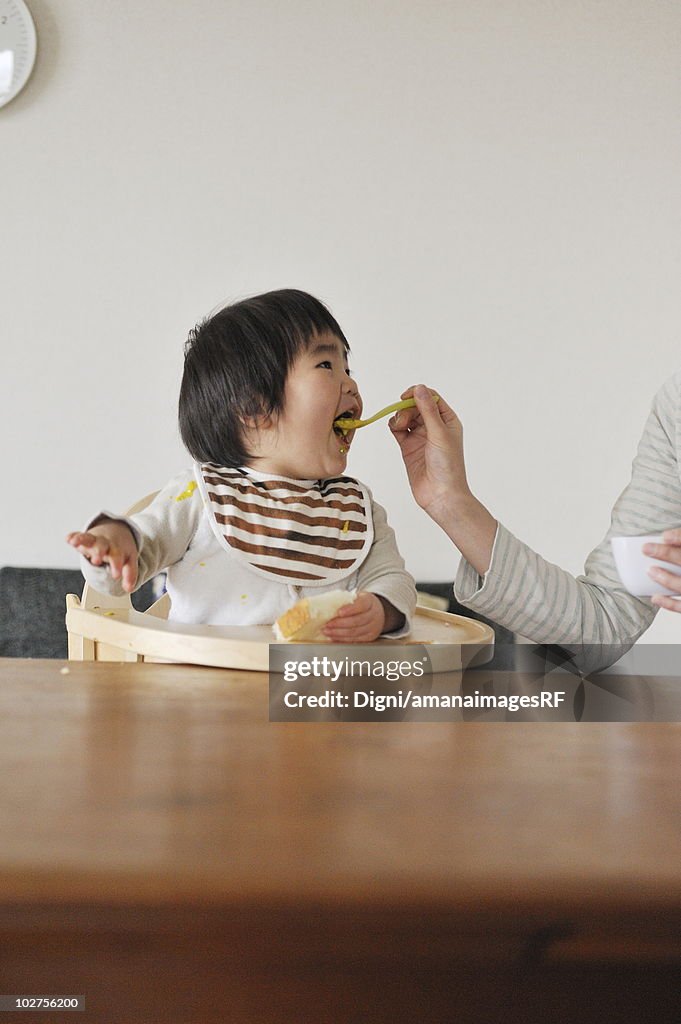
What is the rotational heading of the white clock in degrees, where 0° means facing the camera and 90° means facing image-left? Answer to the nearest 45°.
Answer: approximately 0°

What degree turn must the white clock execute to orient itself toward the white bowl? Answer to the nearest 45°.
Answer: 0° — it already faces it

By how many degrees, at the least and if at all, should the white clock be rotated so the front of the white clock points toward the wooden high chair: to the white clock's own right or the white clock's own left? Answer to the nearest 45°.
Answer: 0° — it already faces it

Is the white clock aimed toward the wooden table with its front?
yes
